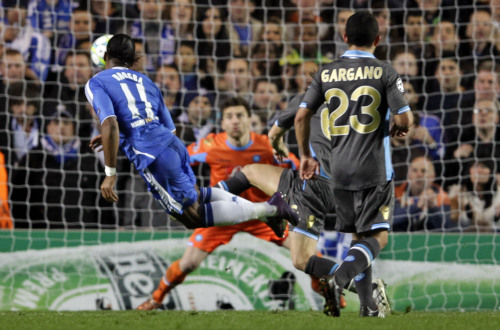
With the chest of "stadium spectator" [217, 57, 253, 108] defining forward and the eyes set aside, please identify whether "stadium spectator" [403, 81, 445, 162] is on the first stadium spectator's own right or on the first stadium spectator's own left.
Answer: on the first stadium spectator's own left

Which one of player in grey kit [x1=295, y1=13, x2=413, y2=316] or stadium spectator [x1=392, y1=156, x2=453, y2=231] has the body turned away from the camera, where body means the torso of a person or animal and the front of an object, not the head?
the player in grey kit

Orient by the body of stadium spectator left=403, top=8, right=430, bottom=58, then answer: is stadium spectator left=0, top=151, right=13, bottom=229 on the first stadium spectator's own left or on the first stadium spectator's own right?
on the first stadium spectator's own right

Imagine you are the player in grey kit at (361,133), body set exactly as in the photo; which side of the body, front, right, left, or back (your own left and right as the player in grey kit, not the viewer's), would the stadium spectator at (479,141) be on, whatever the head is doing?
front

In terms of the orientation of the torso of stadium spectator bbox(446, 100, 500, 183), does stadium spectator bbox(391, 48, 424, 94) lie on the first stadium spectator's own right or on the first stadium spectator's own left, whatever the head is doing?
on the first stadium spectator's own right

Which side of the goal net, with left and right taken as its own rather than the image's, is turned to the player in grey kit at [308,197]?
front
